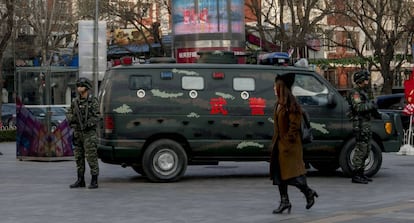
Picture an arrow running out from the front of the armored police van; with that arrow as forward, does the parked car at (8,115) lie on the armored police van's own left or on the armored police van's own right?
on the armored police van's own left

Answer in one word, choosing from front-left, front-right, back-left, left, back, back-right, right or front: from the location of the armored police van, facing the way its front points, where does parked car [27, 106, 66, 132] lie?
back-left

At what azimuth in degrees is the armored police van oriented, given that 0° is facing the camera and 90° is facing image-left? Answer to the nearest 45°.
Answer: approximately 270°
